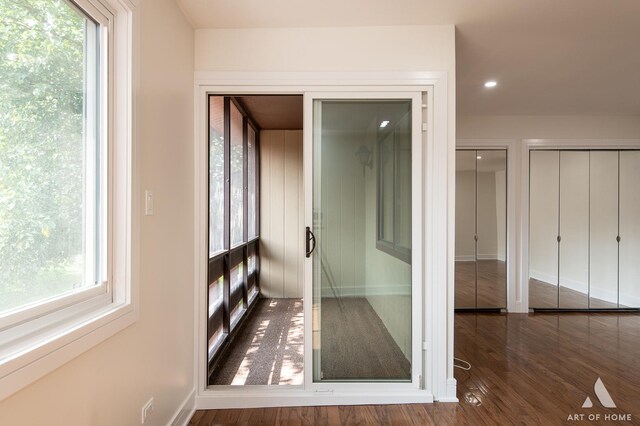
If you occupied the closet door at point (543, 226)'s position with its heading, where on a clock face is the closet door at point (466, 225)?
the closet door at point (466, 225) is roughly at 2 o'clock from the closet door at point (543, 226).

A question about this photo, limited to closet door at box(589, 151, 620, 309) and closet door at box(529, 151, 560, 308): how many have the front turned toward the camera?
2

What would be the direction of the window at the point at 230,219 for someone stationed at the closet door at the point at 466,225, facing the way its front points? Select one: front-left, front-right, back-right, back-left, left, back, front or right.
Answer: front-right

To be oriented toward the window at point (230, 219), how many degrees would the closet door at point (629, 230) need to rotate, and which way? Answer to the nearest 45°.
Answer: approximately 45° to its right

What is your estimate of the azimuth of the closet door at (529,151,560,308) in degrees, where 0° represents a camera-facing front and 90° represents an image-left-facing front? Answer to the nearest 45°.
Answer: approximately 0°

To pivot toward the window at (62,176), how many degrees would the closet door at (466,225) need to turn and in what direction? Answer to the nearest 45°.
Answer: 0° — it already faces it

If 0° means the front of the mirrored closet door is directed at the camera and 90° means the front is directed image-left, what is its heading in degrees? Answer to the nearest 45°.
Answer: approximately 0°
